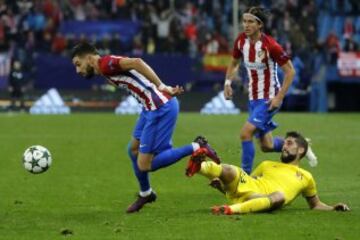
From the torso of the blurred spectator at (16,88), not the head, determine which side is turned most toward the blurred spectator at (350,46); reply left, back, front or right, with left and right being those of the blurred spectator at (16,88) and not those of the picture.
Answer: left

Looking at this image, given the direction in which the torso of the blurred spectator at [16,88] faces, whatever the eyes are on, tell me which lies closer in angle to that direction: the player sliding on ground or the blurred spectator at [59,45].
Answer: the player sliding on ground

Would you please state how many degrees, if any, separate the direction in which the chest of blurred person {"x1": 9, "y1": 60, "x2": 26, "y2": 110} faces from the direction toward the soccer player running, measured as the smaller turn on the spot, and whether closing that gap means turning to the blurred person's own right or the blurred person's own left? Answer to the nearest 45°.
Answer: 0° — they already face them

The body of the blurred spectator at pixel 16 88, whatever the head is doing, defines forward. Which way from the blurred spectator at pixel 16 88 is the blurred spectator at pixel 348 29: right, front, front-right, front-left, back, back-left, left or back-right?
left

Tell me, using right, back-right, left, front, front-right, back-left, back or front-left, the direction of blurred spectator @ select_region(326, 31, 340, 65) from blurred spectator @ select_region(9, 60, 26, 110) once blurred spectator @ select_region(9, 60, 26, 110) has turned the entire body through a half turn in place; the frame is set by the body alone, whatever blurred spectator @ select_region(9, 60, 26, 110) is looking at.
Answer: right

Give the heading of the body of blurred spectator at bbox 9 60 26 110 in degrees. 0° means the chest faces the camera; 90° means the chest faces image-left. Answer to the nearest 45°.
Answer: approximately 0°

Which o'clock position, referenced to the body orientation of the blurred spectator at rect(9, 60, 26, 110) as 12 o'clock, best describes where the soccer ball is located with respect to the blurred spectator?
The soccer ball is roughly at 12 o'clock from the blurred spectator.
